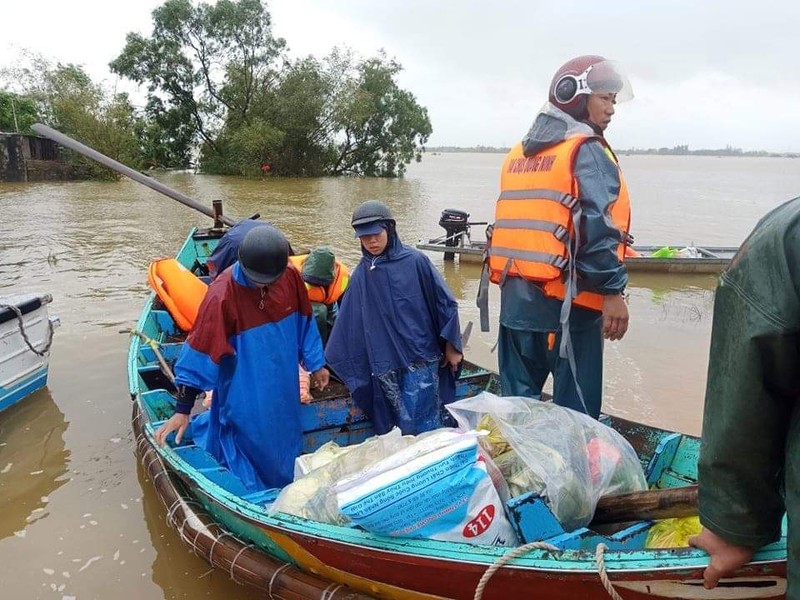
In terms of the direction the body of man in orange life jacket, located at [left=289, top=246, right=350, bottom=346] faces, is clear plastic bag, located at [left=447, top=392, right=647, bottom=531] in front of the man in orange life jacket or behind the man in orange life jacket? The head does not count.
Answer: in front

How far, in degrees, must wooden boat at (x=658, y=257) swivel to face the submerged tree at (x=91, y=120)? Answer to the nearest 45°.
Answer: approximately 135° to its left

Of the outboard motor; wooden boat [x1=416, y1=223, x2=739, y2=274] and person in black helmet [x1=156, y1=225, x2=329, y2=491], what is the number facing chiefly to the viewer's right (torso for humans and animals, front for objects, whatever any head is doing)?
2

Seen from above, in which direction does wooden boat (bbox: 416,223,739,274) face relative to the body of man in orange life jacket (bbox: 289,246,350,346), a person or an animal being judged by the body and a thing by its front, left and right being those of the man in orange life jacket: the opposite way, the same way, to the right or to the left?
to the left

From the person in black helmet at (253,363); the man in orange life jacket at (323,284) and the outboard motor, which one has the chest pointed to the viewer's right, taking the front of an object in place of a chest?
the outboard motor

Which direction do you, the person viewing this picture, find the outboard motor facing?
facing to the right of the viewer

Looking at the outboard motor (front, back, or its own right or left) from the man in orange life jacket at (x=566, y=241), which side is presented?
right

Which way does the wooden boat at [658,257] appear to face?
to the viewer's right

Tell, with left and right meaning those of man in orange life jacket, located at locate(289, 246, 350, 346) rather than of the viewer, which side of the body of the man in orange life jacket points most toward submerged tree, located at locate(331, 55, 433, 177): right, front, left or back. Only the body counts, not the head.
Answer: back
